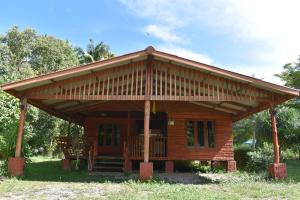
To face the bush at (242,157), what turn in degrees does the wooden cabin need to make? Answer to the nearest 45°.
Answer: approximately 135° to its left

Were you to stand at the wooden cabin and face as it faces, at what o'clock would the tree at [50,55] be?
The tree is roughly at 5 o'clock from the wooden cabin.

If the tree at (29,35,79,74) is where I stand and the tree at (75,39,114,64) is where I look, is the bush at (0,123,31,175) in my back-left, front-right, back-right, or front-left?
back-right

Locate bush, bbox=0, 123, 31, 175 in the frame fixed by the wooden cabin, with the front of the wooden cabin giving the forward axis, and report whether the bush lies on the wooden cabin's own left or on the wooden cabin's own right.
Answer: on the wooden cabin's own right

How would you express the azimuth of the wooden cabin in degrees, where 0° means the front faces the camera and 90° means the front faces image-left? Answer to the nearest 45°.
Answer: approximately 0°

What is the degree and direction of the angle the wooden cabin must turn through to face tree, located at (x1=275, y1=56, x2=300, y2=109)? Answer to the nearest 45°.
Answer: approximately 135° to its left
